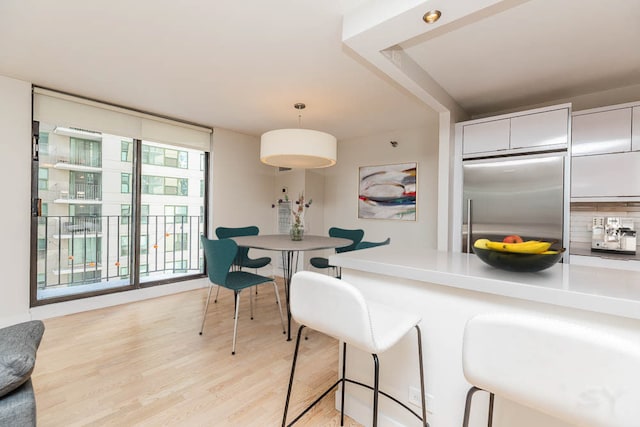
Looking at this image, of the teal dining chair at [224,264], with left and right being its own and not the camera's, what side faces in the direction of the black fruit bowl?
right

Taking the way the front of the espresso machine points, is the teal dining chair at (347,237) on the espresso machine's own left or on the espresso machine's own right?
on the espresso machine's own right

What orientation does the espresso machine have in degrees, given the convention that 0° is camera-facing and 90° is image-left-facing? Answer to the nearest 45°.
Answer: approximately 0°

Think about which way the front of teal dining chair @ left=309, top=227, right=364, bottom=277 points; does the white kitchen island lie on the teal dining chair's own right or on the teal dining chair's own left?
on the teal dining chair's own left

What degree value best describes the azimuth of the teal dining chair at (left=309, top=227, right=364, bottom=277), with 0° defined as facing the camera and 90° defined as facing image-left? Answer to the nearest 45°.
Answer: approximately 45°

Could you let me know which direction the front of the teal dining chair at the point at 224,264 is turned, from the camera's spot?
facing away from the viewer and to the right of the viewer

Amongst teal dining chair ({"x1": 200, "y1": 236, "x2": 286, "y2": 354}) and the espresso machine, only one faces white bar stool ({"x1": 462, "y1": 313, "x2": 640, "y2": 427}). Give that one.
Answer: the espresso machine
